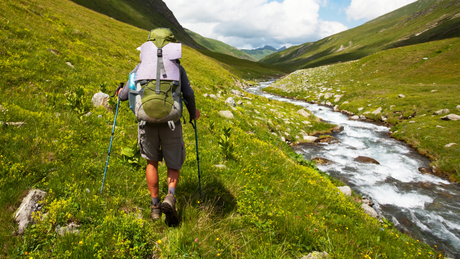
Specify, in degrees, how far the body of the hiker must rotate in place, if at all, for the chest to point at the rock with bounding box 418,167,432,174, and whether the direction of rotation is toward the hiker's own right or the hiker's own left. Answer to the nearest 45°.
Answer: approximately 90° to the hiker's own right

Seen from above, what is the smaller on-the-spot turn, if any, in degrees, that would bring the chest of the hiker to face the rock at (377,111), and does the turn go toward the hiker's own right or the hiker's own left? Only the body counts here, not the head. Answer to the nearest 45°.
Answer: approximately 45° to the hiker's own right

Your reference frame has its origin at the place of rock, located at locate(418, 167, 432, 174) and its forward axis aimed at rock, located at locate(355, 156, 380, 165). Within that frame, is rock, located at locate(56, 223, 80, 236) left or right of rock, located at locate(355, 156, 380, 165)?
left

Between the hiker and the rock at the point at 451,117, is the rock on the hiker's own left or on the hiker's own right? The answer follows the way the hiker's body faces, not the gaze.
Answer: on the hiker's own right

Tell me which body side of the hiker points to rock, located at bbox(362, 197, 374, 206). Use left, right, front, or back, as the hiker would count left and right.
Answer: right

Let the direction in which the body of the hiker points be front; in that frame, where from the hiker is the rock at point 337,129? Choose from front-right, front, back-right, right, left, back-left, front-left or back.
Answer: front-right

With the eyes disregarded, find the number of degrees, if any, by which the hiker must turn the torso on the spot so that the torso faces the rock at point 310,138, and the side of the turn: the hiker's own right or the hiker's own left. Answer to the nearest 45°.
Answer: approximately 45° to the hiker's own right

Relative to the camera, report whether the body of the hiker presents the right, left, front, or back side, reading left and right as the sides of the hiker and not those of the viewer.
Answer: back
